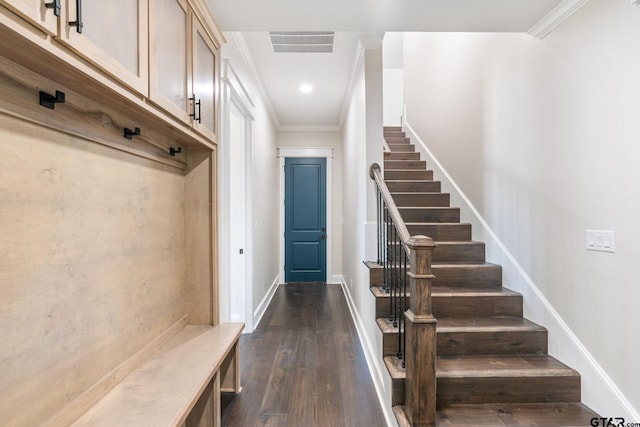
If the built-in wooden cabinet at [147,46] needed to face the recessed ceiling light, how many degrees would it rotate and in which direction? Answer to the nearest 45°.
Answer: approximately 90° to its left

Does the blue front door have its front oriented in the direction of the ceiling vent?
yes

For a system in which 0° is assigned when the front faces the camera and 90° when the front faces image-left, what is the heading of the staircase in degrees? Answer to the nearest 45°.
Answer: approximately 0°

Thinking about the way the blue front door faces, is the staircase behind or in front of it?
in front

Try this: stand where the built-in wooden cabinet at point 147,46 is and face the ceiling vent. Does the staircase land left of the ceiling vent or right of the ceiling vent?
right

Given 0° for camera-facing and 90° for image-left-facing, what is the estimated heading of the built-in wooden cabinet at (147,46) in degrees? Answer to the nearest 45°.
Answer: approximately 315°

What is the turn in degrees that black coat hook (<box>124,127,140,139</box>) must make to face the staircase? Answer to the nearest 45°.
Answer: approximately 45° to its left

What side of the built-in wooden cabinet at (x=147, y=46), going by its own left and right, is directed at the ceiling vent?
left

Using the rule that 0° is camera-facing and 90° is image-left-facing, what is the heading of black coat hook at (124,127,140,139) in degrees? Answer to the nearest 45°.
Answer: approximately 315°

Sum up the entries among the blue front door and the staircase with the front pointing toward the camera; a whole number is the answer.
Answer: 2

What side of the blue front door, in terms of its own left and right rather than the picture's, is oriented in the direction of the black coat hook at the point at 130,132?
front

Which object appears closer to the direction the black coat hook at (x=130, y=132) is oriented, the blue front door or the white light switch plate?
the white light switch plate

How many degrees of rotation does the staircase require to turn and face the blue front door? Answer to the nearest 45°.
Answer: approximately 135° to its right

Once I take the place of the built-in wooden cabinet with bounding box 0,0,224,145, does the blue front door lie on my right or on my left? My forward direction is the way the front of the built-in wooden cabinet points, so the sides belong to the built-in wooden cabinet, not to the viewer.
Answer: on my left
